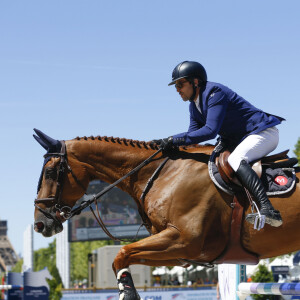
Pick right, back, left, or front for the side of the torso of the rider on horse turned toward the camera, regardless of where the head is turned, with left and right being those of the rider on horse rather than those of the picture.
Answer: left

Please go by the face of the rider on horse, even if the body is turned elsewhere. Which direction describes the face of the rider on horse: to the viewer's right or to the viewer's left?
to the viewer's left

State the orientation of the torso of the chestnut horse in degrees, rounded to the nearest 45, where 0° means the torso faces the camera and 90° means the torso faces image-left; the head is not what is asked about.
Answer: approximately 90°
